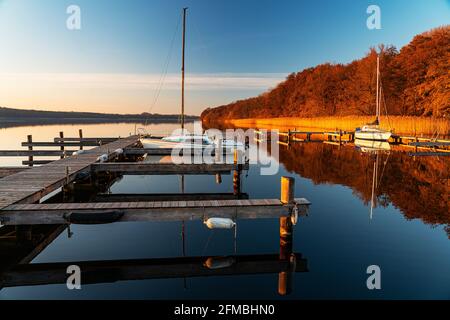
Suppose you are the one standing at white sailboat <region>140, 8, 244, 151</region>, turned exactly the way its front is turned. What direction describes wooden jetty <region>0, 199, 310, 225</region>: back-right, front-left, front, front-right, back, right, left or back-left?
left

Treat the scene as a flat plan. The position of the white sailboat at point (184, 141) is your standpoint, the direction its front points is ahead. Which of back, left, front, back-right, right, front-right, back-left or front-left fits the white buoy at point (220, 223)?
left

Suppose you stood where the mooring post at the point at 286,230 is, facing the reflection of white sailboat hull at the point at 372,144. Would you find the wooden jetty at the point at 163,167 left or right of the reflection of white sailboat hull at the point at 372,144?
left

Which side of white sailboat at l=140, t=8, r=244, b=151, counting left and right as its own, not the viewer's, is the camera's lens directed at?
left

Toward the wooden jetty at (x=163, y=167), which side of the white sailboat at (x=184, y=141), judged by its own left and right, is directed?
left

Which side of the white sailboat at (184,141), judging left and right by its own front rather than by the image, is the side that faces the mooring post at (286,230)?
left

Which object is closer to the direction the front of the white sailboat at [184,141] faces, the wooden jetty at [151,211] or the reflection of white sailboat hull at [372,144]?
the wooden jetty

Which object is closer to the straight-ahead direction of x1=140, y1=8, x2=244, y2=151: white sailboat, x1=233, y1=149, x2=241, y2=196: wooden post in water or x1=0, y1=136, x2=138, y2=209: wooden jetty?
the wooden jetty

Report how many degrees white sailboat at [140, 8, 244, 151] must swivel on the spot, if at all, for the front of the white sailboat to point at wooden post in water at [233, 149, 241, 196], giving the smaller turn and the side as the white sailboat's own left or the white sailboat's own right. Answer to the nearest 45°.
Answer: approximately 90° to the white sailboat's own left

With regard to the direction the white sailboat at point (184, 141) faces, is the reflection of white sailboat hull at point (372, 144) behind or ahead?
behind

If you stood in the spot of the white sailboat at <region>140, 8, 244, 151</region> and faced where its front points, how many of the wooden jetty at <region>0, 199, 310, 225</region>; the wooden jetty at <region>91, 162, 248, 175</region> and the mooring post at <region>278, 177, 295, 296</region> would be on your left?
3

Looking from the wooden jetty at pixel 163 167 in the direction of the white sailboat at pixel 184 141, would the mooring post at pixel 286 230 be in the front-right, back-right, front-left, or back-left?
back-right
